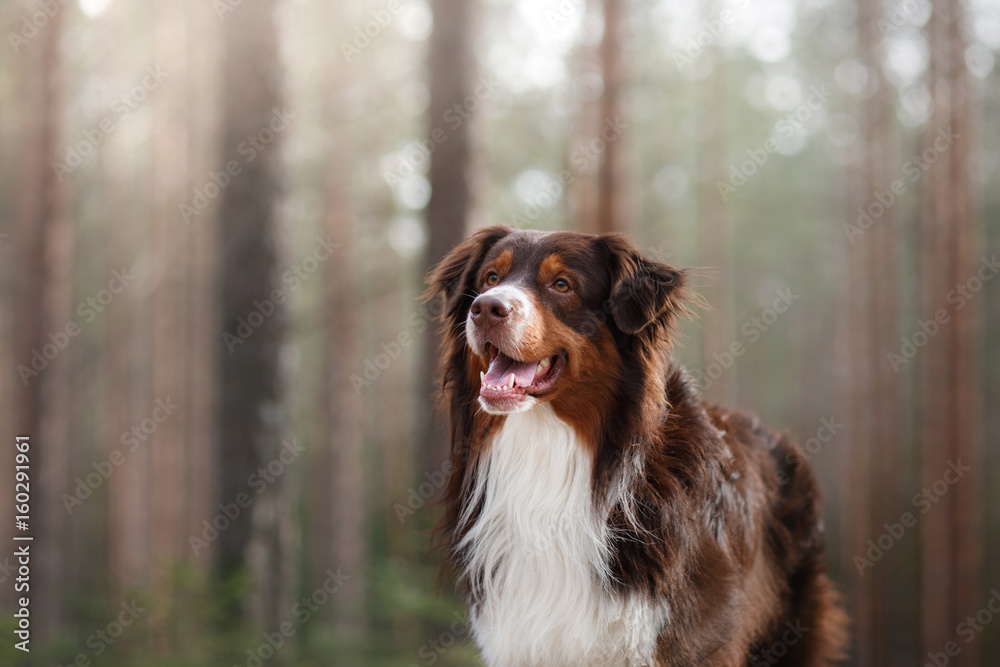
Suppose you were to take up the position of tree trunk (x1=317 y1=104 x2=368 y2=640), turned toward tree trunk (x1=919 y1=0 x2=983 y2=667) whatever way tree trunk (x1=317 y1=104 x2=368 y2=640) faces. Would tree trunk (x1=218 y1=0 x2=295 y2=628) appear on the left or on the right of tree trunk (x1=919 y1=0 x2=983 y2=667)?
right

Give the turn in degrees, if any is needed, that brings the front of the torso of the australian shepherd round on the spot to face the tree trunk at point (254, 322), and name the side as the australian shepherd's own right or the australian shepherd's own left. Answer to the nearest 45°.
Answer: approximately 90° to the australian shepherd's own right

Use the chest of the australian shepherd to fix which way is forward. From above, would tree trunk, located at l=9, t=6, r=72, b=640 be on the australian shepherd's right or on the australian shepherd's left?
on the australian shepherd's right

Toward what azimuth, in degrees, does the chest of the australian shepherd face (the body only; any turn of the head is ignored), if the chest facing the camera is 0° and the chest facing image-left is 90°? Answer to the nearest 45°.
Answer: approximately 45°

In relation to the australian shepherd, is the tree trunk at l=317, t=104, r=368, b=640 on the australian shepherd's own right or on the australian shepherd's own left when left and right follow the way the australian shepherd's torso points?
on the australian shepherd's own right

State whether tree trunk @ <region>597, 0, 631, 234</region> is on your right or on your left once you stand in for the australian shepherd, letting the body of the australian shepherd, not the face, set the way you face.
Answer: on your right
